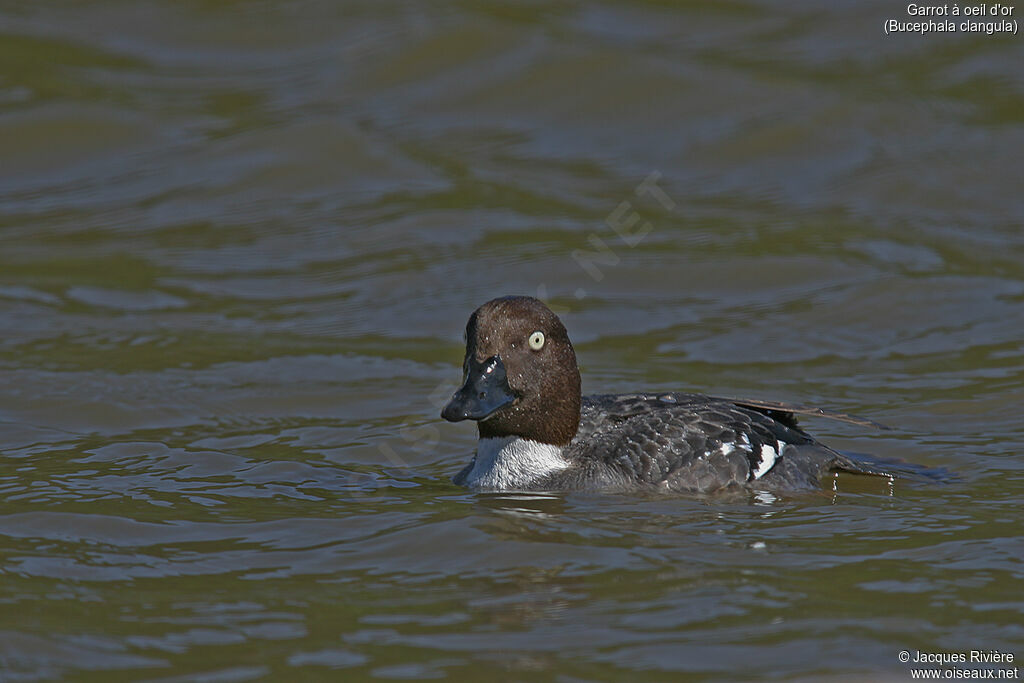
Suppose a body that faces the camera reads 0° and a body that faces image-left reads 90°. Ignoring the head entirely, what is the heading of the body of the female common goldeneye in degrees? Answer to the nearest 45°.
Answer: approximately 90°
